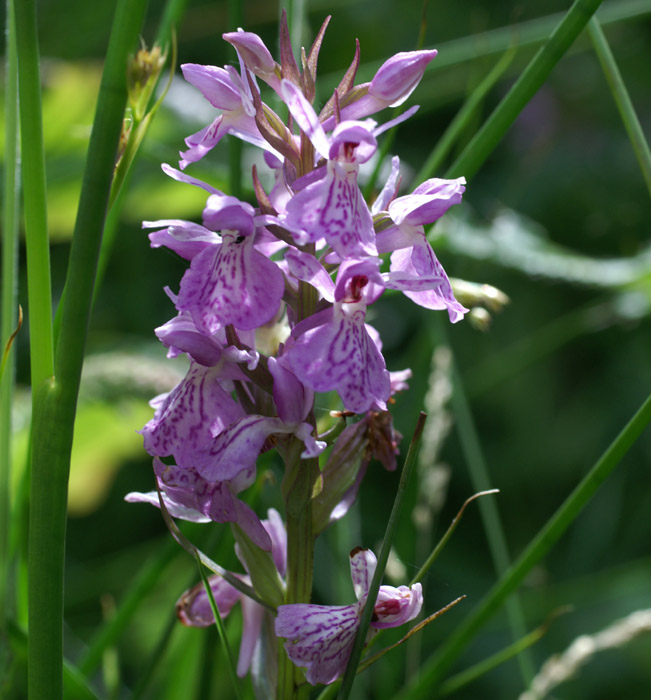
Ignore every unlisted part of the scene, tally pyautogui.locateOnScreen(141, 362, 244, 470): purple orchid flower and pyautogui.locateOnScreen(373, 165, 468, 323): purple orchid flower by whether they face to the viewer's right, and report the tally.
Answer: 1

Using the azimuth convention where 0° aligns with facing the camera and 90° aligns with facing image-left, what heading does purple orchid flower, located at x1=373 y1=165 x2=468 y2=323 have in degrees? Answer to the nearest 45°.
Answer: approximately 270°

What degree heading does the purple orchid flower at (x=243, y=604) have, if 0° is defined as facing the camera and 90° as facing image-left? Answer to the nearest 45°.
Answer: approximately 90°

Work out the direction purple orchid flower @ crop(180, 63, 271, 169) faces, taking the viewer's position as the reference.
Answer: facing to the left of the viewer
